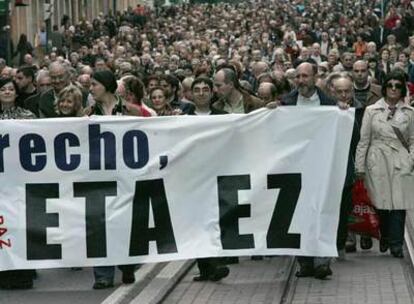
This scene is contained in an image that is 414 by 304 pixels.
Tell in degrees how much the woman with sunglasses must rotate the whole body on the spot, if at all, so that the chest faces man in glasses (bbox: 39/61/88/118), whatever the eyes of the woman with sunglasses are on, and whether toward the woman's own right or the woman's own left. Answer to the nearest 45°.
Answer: approximately 90° to the woman's own right

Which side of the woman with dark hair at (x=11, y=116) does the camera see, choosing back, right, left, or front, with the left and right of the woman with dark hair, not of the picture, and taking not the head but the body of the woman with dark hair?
front

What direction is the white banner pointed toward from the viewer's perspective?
toward the camera

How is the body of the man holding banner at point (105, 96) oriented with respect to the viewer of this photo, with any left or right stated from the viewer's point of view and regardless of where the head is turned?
facing the viewer and to the left of the viewer

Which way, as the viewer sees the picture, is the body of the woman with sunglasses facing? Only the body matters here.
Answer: toward the camera
